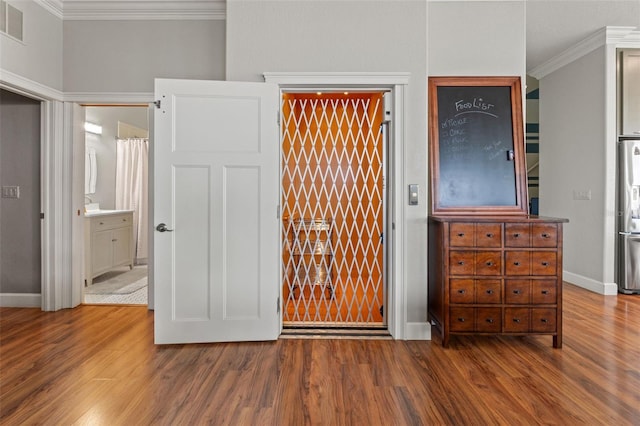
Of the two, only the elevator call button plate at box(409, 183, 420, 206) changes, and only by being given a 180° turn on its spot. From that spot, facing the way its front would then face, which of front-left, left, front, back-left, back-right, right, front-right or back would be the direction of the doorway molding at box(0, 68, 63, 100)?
left

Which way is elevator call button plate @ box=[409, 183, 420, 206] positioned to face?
toward the camera

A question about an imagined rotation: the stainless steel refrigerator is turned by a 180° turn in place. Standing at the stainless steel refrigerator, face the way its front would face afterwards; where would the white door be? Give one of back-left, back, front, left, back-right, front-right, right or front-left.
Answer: back-left

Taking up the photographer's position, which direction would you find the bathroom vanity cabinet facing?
facing the viewer and to the right of the viewer

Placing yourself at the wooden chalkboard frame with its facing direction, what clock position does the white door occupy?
The white door is roughly at 2 o'clock from the wooden chalkboard frame.

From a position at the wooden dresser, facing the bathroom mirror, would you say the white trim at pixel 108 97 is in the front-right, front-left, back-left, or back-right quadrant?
front-left

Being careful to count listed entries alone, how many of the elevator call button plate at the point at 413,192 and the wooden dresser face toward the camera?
2

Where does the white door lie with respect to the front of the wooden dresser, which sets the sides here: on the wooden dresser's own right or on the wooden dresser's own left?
on the wooden dresser's own right

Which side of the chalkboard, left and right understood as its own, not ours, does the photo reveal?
front

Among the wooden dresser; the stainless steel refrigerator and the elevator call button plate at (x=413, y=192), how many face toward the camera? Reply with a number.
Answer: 3

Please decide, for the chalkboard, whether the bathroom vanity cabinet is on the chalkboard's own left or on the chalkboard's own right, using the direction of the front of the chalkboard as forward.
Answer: on the chalkboard's own right

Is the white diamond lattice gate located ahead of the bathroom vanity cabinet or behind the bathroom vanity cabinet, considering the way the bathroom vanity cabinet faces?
ahead
